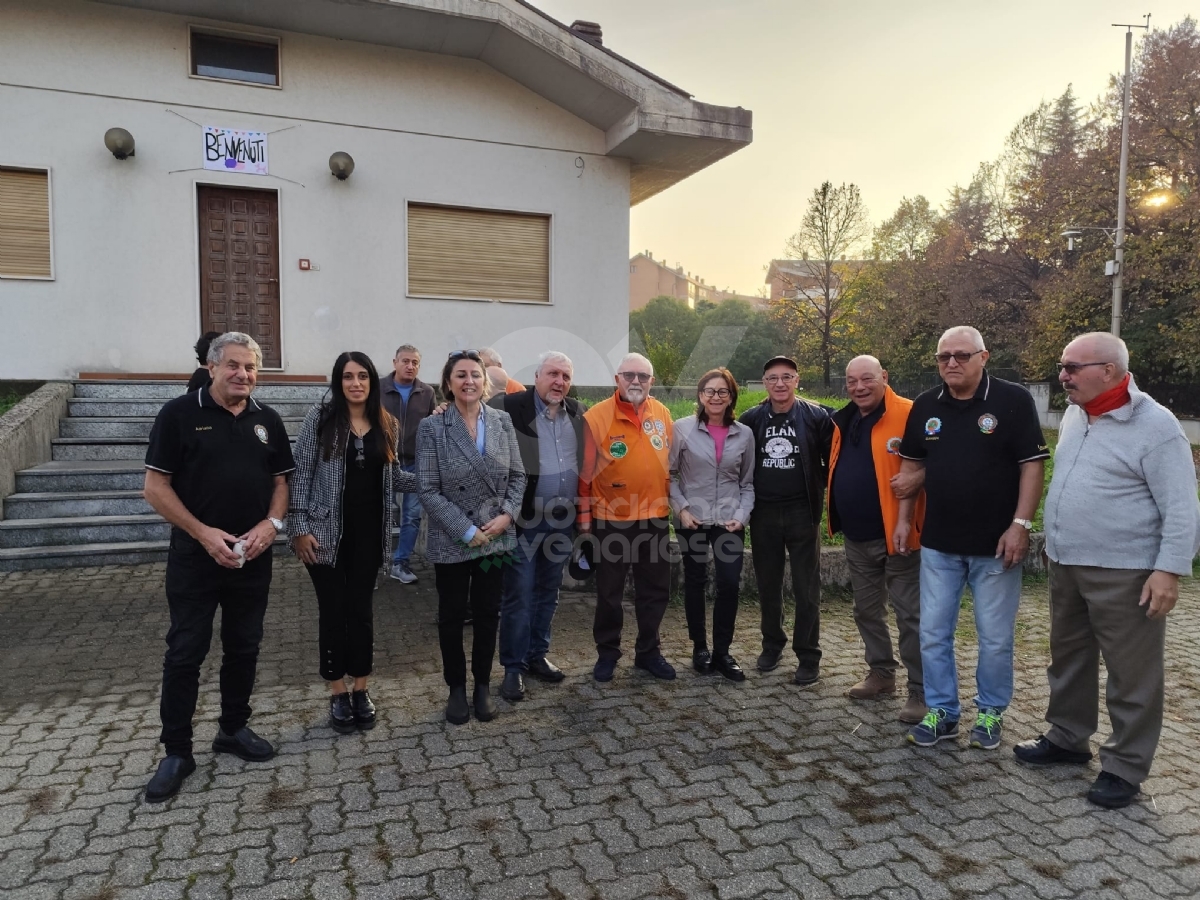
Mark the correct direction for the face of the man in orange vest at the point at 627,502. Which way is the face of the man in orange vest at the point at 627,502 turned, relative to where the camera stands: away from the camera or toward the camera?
toward the camera

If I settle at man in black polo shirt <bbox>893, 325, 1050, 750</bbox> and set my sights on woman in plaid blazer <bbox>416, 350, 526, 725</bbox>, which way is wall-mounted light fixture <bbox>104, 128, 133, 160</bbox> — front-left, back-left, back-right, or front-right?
front-right

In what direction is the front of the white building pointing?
toward the camera

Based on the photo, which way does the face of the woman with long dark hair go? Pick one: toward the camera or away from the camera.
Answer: toward the camera

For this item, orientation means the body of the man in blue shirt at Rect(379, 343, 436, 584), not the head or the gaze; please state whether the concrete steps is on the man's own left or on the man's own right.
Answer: on the man's own right

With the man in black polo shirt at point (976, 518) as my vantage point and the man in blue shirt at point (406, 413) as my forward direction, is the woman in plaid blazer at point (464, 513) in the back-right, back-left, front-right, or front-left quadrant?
front-left

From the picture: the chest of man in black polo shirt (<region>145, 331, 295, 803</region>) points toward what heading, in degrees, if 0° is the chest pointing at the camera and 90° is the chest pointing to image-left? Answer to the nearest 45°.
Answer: approximately 315°

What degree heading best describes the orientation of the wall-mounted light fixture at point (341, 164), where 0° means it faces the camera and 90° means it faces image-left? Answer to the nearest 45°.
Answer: approximately 0°

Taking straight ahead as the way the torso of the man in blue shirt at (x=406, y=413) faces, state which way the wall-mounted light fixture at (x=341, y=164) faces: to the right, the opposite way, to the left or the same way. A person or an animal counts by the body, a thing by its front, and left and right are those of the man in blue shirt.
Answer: the same way

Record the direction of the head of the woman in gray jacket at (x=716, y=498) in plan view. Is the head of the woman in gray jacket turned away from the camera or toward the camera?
toward the camera

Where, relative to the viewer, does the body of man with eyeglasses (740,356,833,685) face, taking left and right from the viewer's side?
facing the viewer

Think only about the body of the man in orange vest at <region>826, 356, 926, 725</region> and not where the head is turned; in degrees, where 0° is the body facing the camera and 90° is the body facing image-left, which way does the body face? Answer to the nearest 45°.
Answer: approximately 45°

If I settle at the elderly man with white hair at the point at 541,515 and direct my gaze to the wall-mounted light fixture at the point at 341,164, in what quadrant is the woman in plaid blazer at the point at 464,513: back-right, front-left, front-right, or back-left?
back-left

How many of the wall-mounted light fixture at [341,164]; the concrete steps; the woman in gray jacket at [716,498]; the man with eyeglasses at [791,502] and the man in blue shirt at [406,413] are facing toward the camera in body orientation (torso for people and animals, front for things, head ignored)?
5
